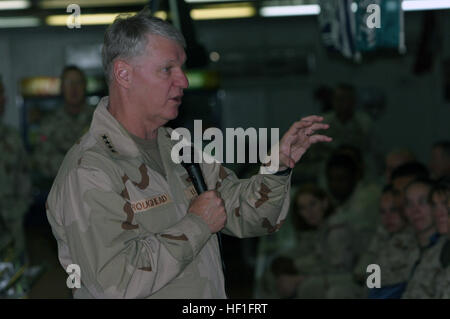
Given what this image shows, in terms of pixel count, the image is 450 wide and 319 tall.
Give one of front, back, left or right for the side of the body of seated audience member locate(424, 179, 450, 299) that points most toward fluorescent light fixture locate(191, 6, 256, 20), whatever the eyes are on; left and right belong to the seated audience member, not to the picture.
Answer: right

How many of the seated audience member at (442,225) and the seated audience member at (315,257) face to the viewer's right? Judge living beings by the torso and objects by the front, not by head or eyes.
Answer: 0

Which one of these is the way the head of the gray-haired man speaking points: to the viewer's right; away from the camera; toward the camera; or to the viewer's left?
to the viewer's right

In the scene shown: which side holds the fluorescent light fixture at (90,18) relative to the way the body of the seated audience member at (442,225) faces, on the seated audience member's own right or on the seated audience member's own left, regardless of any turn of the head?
on the seated audience member's own right

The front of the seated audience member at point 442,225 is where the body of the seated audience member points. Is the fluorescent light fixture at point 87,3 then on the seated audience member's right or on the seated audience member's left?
on the seated audience member's right

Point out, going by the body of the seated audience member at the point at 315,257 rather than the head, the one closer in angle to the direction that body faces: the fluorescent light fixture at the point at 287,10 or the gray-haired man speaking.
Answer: the gray-haired man speaking

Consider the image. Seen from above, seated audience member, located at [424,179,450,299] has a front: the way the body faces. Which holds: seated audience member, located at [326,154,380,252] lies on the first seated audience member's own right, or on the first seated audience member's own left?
on the first seated audience member's own right
